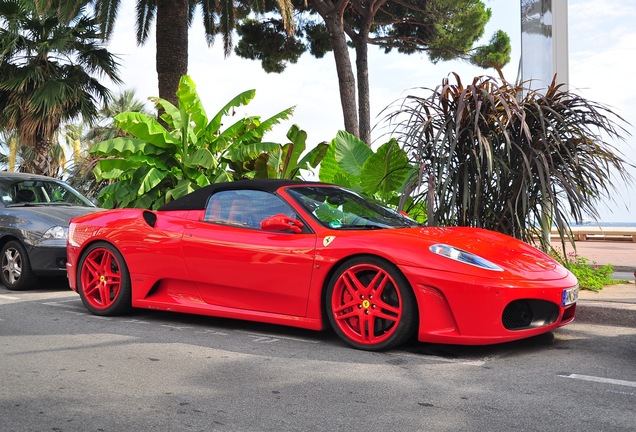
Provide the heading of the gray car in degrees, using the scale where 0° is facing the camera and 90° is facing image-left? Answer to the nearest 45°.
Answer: approximately 315°

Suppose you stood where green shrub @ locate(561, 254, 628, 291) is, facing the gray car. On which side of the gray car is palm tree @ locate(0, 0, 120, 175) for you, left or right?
right

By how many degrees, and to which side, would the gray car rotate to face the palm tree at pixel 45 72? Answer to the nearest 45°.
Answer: approximately 135° to its left

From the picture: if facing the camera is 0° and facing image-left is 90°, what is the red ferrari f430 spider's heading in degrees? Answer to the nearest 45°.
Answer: approximately 315°

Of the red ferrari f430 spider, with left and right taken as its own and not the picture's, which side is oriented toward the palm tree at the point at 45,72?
back

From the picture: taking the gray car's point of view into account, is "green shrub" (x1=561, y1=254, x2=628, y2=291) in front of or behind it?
in front

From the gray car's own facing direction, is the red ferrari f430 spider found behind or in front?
in front

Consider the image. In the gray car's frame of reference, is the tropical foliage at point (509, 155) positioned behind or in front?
in front
